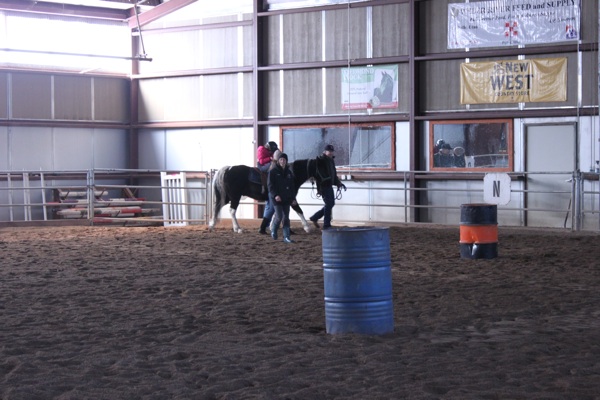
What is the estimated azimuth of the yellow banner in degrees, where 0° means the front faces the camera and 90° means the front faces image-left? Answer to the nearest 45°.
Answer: approximately 0°

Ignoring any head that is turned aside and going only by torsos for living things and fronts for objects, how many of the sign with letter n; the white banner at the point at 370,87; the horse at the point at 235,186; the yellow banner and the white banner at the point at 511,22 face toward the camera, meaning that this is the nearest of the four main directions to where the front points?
4

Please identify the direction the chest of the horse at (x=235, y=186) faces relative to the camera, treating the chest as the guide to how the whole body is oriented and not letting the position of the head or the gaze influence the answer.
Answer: to the viewer's right

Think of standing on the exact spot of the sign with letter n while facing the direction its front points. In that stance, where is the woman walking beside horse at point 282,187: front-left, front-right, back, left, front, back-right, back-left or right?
front-right

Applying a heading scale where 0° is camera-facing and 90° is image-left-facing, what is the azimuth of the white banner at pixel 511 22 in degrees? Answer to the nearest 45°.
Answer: approximately 0°

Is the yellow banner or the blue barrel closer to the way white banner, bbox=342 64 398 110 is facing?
the blue barrel

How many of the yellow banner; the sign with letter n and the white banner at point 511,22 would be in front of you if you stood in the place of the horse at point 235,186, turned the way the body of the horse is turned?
3
